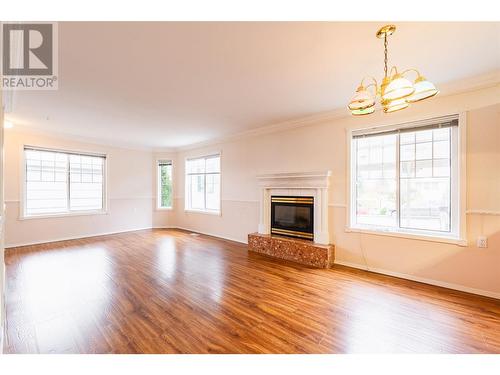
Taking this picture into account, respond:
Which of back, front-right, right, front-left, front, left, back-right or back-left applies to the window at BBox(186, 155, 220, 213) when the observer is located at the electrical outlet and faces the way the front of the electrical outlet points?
right

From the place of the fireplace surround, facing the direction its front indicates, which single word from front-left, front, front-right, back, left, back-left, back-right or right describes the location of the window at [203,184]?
right

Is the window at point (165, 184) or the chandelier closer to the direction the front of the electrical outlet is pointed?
the chandelier

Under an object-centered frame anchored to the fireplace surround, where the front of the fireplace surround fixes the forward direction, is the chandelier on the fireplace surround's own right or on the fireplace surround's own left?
on the fireplace surround's own left

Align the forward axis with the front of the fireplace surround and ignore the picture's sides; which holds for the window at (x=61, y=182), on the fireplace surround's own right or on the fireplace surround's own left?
on the fireplace surround's own right

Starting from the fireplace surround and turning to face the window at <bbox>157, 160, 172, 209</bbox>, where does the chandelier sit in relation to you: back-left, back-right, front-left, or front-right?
back-left

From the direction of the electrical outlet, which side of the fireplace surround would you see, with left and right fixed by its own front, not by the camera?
left

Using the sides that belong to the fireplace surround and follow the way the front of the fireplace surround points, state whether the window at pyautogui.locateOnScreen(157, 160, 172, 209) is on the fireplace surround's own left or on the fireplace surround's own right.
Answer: on the fireplace surround's own right

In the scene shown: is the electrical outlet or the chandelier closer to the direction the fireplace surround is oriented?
the chandelier

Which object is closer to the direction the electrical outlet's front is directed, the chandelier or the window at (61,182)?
the chandelier

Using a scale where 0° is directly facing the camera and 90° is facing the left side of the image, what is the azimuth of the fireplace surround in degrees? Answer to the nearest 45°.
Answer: approximately 45°

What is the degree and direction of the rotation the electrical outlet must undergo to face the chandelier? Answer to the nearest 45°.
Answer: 0° — it already faces it

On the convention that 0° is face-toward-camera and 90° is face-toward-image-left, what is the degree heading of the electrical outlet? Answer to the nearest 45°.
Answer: approximately 0°

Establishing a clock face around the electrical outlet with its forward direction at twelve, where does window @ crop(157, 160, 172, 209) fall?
The window is roughly at 3 o'clock from the electrical outlet.
